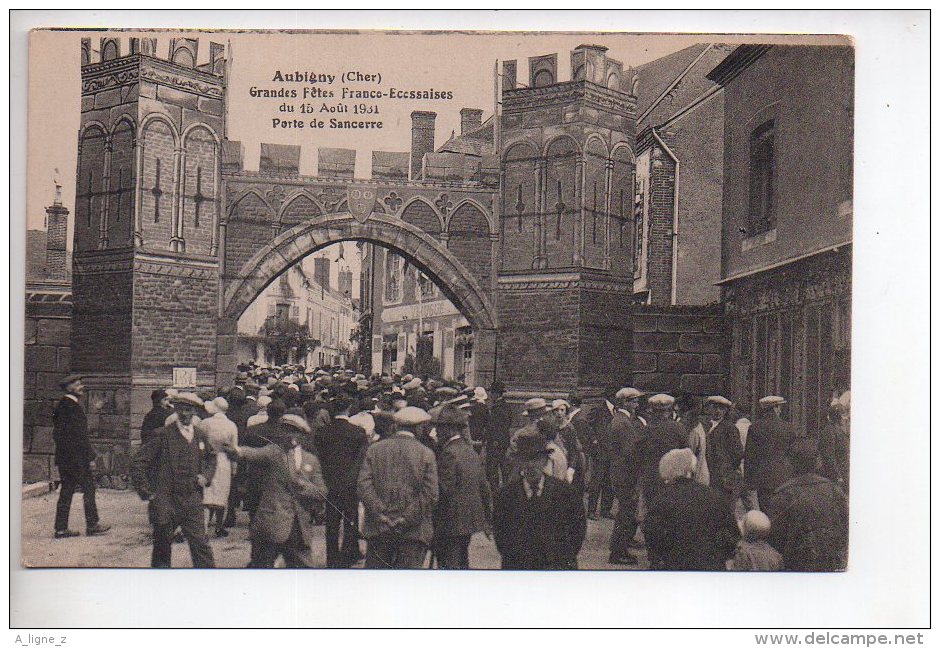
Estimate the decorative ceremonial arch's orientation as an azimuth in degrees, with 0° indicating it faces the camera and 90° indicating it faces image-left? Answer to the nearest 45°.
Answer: approximately 0°

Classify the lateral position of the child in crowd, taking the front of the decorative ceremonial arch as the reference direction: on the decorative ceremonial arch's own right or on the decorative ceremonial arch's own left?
on the decorative ceremonial arch's own left

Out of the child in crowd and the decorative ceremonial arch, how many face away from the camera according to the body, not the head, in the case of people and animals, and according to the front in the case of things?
1

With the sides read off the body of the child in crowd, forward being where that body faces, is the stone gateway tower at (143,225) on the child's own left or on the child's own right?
on the child's own left

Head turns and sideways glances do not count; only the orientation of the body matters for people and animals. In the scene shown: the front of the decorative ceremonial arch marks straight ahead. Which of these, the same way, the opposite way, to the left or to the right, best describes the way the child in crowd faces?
the opposite way

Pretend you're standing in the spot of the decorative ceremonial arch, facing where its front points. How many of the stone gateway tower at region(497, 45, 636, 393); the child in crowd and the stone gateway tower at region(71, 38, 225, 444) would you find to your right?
1

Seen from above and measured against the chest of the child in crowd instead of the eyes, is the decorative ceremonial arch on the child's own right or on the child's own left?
on the child's own left

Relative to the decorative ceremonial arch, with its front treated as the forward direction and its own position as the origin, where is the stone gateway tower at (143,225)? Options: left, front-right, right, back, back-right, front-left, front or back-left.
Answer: right

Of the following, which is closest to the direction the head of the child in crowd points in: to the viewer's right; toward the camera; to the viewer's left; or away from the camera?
away from the camera

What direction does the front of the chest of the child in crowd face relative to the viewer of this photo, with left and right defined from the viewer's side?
facing away from the viewer

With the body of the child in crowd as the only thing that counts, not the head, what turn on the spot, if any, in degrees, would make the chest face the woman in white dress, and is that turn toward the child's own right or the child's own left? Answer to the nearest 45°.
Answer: approximately 90° to the child's own left
